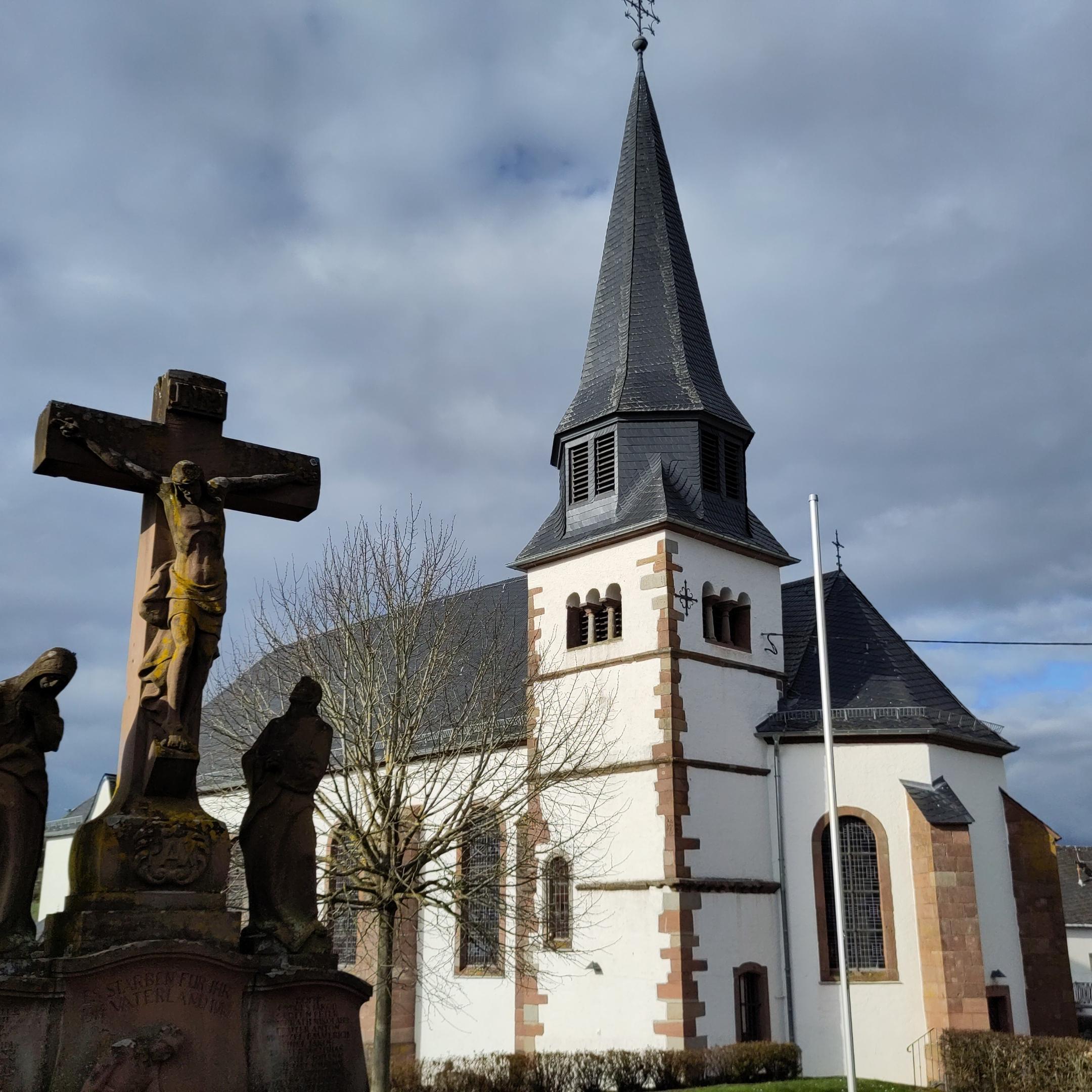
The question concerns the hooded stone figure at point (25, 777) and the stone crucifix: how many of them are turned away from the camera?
0

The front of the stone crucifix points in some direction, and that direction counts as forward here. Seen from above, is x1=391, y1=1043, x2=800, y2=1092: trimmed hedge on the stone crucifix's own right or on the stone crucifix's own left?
on the stone crucifix's own left

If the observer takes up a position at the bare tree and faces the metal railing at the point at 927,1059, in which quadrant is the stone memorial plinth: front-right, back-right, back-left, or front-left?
back-right

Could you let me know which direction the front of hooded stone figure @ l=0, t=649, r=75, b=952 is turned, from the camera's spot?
facing the viewer and to the right of the viewer

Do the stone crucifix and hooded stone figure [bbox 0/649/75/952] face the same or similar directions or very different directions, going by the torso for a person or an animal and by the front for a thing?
same or similar directions

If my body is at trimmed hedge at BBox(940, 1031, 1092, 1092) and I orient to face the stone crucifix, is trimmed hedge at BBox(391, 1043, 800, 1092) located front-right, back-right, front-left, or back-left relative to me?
front-right

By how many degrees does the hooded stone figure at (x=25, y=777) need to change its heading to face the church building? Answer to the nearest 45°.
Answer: approximately 90° to its left

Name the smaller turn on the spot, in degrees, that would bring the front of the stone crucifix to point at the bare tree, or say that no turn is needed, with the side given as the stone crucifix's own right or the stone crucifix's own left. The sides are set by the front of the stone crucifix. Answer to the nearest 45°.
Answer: approximately 135° to the stone crucifix's own left

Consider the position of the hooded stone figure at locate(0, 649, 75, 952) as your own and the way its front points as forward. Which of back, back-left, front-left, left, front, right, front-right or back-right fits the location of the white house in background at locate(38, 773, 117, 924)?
back-left

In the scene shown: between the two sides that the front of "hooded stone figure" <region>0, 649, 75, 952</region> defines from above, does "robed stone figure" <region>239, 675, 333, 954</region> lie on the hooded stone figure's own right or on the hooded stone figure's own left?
on the hooded stone figure's own left

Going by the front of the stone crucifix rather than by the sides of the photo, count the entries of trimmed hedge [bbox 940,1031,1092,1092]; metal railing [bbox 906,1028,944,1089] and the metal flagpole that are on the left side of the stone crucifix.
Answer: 3
